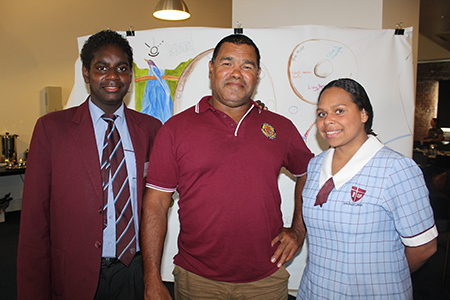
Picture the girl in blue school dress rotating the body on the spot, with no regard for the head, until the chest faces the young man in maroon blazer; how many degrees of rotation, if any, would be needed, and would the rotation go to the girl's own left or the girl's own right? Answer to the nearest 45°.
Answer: approximately 45° to the girl's own right

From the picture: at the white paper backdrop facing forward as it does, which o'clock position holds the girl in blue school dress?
The girl in blue school dress is roughly at 12 o'clock from the white paper backdrop.

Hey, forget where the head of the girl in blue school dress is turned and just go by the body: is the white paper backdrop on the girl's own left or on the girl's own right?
on the girl's own right

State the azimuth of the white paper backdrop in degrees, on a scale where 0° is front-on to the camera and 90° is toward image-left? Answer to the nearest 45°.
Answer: approximately 0°
